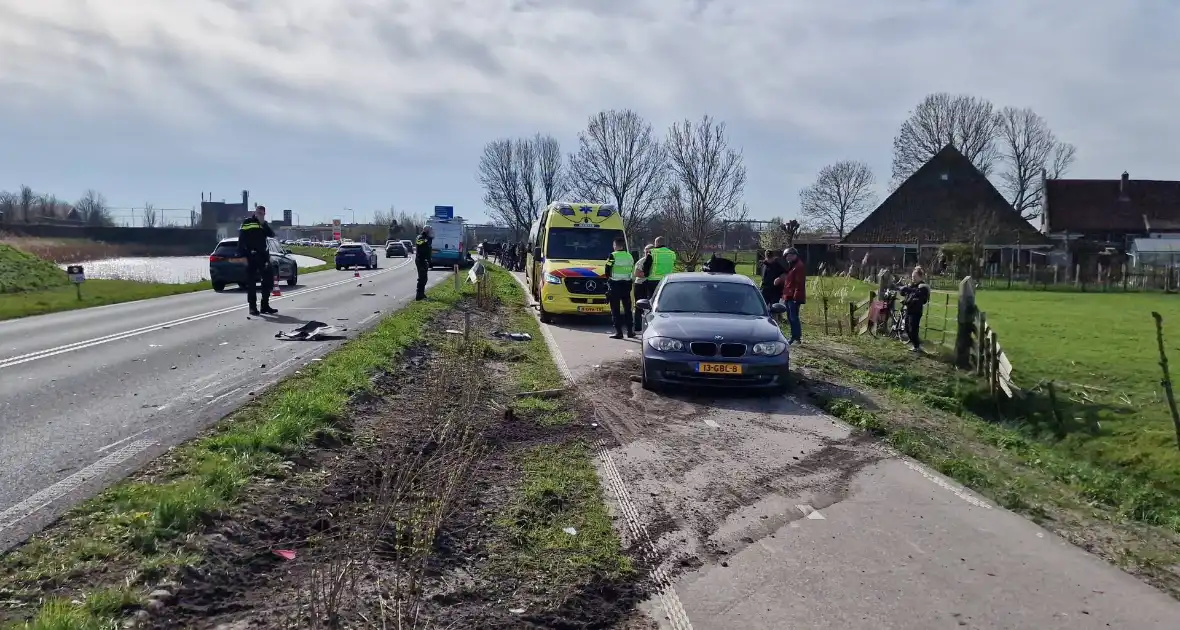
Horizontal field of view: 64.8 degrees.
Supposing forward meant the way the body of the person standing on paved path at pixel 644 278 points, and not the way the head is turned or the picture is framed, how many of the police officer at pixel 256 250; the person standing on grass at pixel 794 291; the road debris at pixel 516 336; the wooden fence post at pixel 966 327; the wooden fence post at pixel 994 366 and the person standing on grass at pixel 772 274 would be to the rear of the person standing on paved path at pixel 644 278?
2

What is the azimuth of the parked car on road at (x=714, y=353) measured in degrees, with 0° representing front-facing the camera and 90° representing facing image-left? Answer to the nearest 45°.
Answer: approximately 0°

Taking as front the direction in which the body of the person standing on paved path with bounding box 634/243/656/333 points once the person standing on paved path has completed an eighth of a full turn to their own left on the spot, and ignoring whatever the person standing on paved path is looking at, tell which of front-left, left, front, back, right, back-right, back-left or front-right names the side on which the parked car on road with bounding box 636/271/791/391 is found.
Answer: back-right

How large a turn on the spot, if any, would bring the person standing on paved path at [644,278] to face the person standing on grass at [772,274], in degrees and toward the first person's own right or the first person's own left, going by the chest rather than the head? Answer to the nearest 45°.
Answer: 0° — they already face them

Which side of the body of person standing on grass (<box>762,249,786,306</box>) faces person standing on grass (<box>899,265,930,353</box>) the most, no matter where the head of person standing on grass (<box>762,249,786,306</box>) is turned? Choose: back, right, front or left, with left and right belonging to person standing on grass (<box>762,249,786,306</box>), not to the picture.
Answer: back

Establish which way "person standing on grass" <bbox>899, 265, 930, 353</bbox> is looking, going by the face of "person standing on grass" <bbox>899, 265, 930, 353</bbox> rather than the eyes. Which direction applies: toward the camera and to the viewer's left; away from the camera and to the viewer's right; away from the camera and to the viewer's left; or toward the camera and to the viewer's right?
toward the camera and to the viewer's left

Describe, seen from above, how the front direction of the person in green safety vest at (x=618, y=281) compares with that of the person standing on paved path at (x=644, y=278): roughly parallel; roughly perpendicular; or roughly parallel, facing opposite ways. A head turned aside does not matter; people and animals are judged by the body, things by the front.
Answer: roughly perpendicular

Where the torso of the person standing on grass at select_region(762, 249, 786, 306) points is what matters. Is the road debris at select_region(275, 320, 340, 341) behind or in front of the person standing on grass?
in front

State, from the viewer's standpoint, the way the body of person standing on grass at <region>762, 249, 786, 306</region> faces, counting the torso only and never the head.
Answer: to the viewer's left

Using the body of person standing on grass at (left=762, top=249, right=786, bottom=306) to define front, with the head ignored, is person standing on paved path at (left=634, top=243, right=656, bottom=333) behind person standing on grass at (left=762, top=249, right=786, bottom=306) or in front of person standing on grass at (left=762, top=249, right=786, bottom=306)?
in front
